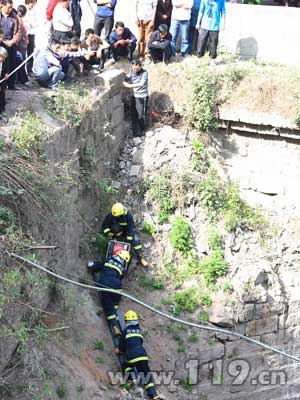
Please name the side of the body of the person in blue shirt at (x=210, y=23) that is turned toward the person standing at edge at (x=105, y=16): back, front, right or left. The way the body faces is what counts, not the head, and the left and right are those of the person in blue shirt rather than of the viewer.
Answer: right

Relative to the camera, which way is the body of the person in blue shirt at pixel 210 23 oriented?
toward the camera

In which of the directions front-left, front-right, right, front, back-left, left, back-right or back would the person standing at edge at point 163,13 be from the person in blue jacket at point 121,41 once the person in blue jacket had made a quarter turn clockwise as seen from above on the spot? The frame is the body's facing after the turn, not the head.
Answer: back-right

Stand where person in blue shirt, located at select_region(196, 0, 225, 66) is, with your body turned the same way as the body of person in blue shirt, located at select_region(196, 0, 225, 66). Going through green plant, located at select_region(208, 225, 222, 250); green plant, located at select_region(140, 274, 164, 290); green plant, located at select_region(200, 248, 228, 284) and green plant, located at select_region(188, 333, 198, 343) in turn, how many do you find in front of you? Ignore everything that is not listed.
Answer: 4

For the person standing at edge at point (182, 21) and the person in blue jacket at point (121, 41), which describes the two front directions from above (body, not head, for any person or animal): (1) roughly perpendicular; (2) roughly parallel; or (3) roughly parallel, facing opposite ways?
roughly parallel

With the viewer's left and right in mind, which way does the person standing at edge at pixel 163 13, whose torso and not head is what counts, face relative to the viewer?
facing the viewer

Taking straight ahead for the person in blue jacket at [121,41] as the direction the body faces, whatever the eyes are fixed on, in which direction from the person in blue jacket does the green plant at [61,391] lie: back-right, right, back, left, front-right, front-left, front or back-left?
front

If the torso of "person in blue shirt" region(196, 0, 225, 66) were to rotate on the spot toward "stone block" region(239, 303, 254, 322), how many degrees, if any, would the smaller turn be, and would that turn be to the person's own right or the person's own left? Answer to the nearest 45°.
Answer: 0° — they already face it

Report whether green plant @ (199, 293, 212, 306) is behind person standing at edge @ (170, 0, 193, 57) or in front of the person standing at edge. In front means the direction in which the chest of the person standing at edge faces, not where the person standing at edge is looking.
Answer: in front

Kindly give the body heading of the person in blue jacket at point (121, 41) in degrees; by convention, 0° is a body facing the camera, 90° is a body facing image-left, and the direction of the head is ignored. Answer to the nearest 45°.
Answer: approximately 0°

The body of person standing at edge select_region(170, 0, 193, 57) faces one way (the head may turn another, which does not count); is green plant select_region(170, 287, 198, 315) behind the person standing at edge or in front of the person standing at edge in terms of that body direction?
in front

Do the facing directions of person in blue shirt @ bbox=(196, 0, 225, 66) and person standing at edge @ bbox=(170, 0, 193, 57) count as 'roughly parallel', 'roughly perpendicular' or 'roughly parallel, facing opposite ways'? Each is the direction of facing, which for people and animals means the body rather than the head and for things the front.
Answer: roughly parallel

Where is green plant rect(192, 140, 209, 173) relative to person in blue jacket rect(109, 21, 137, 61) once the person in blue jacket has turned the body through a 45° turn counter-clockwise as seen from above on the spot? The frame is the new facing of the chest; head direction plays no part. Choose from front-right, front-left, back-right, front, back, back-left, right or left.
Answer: front
